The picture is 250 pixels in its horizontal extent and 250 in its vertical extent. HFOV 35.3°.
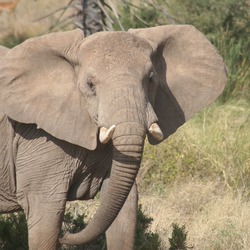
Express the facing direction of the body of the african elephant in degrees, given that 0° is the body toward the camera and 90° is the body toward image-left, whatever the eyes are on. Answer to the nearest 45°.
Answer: approximately 315°
